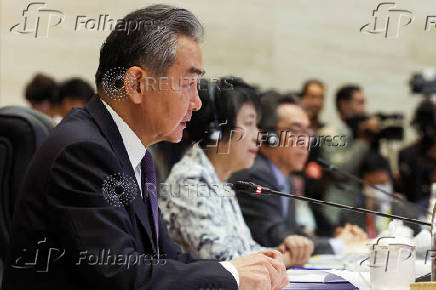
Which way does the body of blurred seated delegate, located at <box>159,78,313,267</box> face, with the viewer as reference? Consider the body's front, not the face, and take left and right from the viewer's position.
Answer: facing to the right of the viewer

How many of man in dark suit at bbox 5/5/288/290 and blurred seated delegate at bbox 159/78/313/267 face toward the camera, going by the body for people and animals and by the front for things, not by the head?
0

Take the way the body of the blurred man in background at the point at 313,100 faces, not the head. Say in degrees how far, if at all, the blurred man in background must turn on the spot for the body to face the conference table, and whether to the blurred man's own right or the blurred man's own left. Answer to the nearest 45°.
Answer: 0° — they already face it

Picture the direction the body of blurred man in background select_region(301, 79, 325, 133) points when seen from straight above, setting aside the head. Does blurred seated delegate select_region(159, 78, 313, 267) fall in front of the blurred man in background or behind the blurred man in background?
in front

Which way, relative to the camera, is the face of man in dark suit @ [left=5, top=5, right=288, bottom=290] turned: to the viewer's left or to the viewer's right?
to the viewer's right

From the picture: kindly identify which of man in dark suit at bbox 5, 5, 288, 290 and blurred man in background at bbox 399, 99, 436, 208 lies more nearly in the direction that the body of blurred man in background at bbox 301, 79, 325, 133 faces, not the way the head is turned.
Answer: the man in dark suit

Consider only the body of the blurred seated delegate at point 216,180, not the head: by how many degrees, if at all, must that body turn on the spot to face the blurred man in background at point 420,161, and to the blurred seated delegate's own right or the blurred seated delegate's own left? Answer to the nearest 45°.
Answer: approximately 45° to the blurred seated delegate's own left

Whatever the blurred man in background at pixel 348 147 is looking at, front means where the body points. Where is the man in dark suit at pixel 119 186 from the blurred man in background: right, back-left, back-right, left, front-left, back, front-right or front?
front-right

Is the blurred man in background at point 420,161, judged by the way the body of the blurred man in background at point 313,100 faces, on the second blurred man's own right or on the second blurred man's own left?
on the second blurred man's own left

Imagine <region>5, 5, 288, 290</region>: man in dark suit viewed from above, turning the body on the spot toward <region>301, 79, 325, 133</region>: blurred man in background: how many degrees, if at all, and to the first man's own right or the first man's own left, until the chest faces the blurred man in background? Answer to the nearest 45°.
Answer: approximately 90° to the first man's own left

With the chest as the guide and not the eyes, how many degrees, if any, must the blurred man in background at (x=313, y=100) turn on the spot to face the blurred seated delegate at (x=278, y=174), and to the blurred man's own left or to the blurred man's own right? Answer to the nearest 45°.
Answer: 0° — they already face them

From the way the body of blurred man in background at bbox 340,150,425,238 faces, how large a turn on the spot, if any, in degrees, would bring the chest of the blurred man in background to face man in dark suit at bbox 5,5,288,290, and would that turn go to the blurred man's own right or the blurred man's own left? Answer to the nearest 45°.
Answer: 0° — they already face them

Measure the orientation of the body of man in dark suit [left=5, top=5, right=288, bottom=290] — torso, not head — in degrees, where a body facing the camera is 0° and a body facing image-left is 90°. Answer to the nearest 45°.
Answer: approximately 270°
